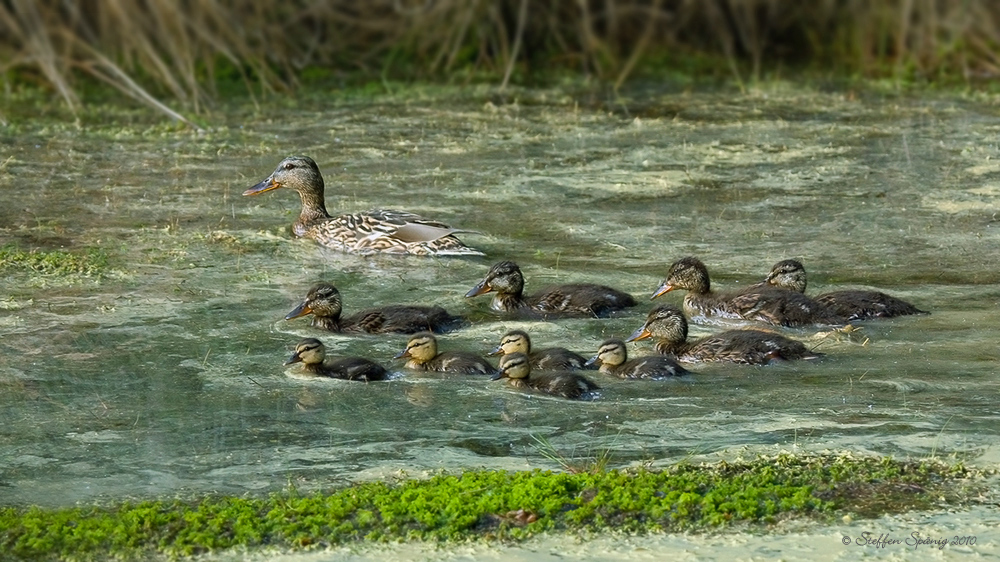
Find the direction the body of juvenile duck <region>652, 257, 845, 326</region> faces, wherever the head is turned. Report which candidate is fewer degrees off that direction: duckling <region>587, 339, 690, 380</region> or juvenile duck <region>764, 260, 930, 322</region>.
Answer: the duckling

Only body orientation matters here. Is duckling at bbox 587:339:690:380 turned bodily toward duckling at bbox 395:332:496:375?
yes

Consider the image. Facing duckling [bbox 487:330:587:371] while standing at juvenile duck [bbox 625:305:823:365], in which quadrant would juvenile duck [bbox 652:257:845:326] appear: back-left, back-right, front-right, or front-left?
back-right

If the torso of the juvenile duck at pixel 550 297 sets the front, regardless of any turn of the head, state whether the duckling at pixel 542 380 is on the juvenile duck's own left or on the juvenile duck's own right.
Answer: on the juvenile duck's own left

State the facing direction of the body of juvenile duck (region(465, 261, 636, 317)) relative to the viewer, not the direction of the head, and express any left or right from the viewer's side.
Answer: facing to the left of the viewer

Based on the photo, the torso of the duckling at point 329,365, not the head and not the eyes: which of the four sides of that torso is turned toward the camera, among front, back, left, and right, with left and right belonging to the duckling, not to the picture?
left

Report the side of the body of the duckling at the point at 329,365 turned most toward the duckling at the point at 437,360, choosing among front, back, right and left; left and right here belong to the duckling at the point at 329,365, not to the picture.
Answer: back

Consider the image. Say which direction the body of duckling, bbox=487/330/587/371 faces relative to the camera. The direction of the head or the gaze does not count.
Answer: to the viewer's left

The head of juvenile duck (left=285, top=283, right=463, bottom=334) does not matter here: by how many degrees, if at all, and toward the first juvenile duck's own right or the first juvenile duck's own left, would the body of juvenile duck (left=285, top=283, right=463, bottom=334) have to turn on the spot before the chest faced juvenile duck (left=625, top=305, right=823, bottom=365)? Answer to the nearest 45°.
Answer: approximately 180°

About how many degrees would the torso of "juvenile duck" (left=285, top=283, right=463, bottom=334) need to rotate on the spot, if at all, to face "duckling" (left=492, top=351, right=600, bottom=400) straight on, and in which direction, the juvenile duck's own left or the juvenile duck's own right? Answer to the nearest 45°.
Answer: approximately 135° to the juvenile duck's own left

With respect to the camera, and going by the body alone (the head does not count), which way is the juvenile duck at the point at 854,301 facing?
to the viewer's left

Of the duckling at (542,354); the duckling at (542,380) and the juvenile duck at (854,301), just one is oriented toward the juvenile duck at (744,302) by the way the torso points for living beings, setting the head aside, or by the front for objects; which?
the juvenile duck at (854,301)

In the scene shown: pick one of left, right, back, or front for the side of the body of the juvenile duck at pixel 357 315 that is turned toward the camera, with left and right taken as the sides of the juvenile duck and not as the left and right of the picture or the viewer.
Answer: left
